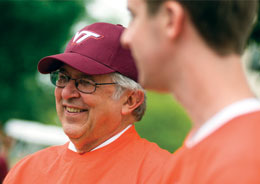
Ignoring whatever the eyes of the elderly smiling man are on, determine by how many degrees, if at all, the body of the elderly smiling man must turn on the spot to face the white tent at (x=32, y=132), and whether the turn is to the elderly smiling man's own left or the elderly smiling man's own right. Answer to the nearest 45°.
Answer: approximately 135° to the elderly smiling man's own right

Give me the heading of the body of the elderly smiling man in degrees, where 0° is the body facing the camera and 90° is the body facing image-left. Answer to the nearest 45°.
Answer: approximately 45°
